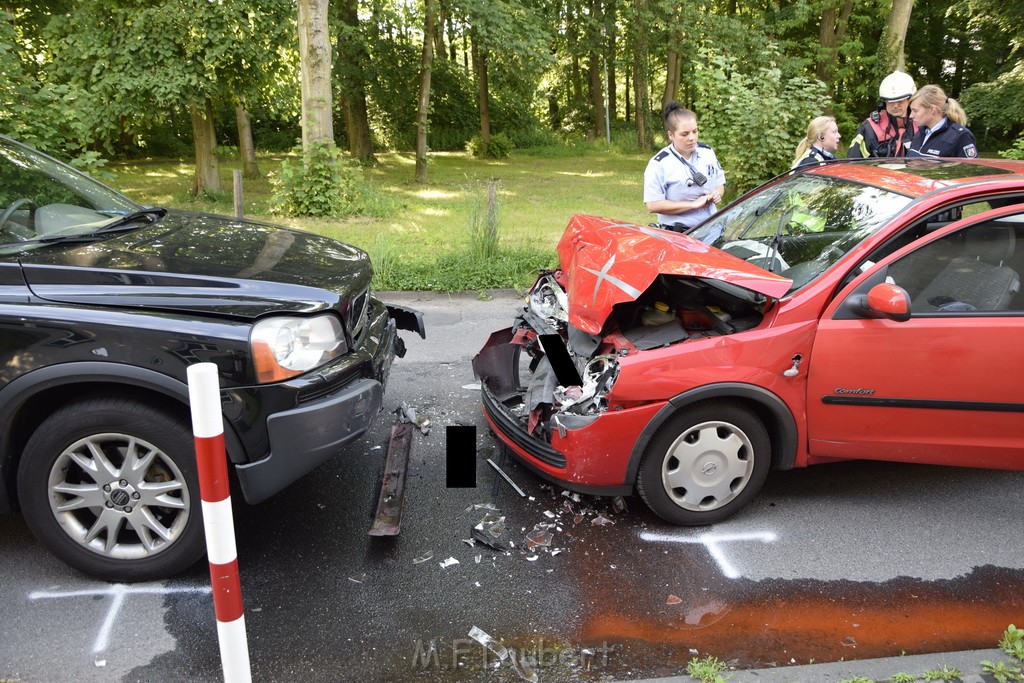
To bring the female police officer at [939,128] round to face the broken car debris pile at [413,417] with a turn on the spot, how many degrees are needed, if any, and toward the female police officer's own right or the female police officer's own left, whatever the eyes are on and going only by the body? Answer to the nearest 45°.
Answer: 0° — they already face it

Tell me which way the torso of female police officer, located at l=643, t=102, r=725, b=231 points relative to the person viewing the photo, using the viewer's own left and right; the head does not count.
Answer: facing the viewer and to the right of the viewer

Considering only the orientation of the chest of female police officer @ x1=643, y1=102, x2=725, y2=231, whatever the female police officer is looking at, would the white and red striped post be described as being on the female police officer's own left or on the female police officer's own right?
on the female police officer's own right

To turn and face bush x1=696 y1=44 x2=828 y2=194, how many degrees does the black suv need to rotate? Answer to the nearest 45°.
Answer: approximately 45° to its left

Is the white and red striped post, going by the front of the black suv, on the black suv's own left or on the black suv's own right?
on the black suv's own right

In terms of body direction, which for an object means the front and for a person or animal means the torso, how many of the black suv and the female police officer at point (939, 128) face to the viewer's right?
1

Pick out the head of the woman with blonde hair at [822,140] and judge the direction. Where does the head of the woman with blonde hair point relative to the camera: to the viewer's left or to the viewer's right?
to the viewer's right

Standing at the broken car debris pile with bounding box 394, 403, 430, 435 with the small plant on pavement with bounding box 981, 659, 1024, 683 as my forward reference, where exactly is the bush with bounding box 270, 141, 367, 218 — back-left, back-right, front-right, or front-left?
back-left

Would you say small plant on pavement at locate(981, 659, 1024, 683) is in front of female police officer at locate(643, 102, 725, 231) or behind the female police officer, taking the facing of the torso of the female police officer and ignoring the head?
in front

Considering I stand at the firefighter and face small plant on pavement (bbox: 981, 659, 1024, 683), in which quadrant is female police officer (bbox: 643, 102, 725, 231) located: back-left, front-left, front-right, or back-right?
front-right

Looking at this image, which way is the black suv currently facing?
to the viewer's right
